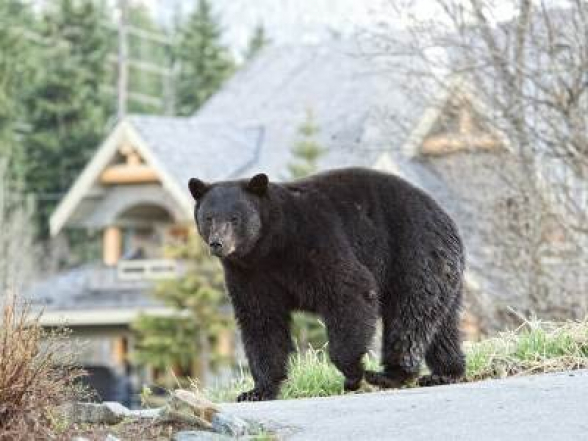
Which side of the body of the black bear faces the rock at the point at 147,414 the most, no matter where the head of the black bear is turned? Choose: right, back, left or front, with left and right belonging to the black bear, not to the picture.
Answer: front

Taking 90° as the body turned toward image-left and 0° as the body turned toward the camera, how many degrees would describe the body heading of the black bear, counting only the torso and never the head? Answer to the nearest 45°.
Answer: approximately 45°

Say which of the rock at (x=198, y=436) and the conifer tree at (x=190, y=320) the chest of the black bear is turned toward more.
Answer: the rock

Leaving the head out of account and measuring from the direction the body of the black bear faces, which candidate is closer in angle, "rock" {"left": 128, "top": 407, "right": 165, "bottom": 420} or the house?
the rock

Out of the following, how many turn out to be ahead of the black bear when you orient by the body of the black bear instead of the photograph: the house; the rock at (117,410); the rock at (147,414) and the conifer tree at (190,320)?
2

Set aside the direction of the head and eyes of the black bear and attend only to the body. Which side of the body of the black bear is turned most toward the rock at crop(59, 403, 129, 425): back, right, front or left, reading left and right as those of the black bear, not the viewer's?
front

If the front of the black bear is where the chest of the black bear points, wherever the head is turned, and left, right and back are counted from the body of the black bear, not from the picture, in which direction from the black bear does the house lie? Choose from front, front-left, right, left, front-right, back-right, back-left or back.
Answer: back-right
